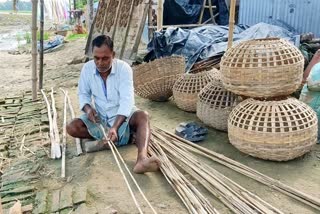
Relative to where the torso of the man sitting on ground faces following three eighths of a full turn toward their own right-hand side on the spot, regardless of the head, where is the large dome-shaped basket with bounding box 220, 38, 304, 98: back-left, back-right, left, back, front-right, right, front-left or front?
back-right

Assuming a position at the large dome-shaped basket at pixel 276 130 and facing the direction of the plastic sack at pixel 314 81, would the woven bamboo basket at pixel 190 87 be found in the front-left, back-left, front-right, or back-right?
front-left

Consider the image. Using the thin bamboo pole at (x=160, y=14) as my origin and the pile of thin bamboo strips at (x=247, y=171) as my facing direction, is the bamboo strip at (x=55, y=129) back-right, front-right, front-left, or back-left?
front-right

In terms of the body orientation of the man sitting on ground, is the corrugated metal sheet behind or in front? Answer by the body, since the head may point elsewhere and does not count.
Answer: behind

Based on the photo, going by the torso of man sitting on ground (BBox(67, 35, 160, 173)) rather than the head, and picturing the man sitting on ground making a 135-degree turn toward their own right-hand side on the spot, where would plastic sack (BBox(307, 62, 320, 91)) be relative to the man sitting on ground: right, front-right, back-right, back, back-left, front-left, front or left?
back-right

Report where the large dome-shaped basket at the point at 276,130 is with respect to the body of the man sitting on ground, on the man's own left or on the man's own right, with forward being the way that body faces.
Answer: on the man's own left

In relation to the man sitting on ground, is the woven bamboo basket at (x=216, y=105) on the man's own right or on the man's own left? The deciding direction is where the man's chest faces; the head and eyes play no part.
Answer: on the man's own left

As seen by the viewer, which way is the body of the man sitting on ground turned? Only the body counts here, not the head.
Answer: toward the camera

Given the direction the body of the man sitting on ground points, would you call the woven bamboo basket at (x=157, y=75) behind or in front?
behind

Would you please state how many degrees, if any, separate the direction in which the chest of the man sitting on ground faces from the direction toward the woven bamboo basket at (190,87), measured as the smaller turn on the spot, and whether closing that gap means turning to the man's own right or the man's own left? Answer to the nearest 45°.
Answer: approximately 135° to the man's own left
